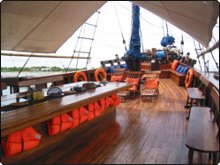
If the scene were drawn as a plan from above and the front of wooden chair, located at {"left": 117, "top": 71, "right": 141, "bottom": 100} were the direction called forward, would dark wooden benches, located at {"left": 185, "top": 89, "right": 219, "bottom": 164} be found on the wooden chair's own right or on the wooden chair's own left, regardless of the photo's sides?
on the wooden chair's own left

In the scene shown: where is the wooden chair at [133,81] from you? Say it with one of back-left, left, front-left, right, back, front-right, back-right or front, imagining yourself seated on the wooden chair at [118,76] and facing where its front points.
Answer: left

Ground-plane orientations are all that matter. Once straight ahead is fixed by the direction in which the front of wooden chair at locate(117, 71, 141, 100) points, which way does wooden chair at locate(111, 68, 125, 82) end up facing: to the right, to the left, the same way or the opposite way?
the same way

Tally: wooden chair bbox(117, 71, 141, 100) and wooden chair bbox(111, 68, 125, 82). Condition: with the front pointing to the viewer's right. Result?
0

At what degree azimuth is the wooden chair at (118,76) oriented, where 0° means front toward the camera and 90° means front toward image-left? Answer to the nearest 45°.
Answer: approximately 45°
